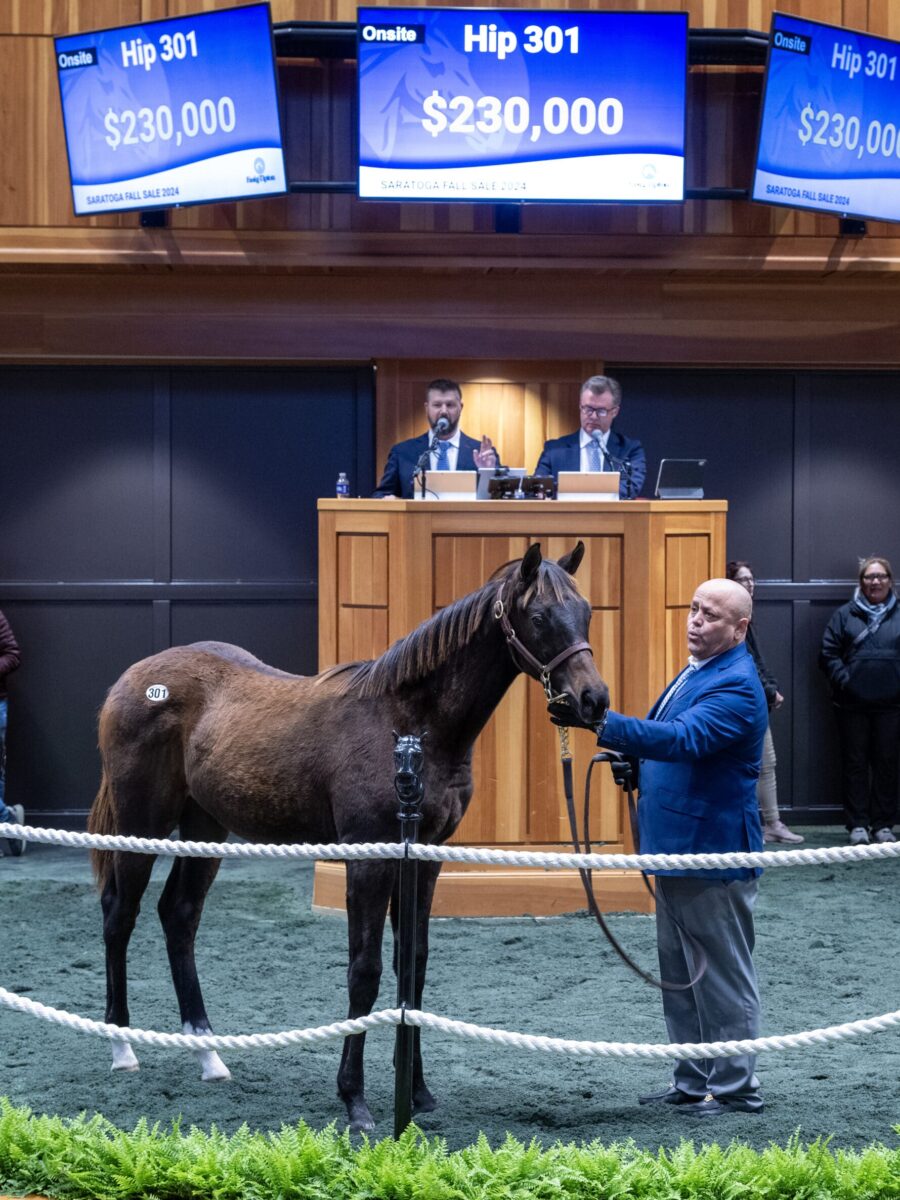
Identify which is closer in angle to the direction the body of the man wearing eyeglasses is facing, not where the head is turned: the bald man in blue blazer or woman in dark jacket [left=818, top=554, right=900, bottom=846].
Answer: the bald man in blue blazer

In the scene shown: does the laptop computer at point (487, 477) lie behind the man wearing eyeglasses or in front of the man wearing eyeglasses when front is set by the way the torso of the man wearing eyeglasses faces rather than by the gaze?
in front

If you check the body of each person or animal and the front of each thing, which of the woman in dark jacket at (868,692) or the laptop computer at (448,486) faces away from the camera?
the laptop computer

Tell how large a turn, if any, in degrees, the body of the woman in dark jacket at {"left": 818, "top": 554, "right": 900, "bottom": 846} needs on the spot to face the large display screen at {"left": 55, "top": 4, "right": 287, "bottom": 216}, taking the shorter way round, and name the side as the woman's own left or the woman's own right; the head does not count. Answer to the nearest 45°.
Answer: approximately 45° to the woman's own right

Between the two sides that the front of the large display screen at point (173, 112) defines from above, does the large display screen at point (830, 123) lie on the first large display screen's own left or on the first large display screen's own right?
on the first large display screen's own left

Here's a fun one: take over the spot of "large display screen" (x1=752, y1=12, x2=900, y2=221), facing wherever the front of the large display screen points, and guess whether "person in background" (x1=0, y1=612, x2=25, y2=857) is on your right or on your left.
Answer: on your right

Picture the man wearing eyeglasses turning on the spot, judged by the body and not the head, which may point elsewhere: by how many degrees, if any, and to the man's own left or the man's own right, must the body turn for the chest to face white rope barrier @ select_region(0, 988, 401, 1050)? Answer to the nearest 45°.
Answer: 0° — they already face it

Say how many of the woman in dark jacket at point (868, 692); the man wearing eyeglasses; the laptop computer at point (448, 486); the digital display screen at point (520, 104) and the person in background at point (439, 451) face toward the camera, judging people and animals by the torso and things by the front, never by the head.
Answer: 4

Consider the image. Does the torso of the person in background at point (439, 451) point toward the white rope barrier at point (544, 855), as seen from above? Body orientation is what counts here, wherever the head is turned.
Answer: yes
